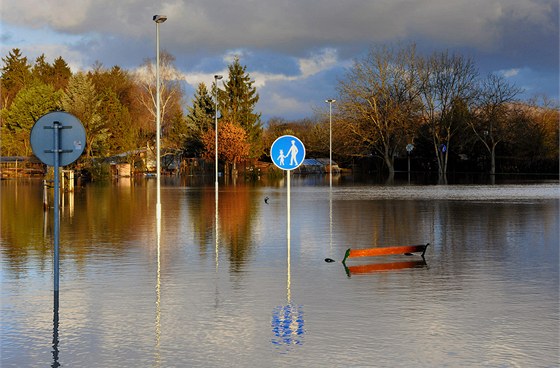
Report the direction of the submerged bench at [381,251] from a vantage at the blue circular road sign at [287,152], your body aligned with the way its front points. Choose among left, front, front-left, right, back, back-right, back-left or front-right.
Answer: front-left

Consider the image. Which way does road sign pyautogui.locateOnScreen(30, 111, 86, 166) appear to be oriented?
away from the camera

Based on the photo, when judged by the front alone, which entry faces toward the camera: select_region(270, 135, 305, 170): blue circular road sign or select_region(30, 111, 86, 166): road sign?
the blue circular road sign

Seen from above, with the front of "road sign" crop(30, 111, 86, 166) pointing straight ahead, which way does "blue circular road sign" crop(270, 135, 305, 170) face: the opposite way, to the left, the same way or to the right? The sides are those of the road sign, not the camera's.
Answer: the opposite way

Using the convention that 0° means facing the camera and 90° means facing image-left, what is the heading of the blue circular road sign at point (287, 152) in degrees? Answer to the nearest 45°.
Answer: approximately 0°

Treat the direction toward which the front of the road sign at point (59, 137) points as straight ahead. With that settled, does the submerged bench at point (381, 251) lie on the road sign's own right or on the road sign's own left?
on the road sign's own right

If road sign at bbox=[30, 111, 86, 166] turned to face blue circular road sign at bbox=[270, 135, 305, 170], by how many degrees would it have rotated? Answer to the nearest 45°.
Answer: approximately 45° to its right

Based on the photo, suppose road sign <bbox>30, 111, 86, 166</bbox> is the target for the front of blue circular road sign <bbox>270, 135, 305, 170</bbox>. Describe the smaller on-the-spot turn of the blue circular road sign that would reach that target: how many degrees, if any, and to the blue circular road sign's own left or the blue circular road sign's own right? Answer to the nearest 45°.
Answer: approximately 45° to the blue circular road sign's own right
